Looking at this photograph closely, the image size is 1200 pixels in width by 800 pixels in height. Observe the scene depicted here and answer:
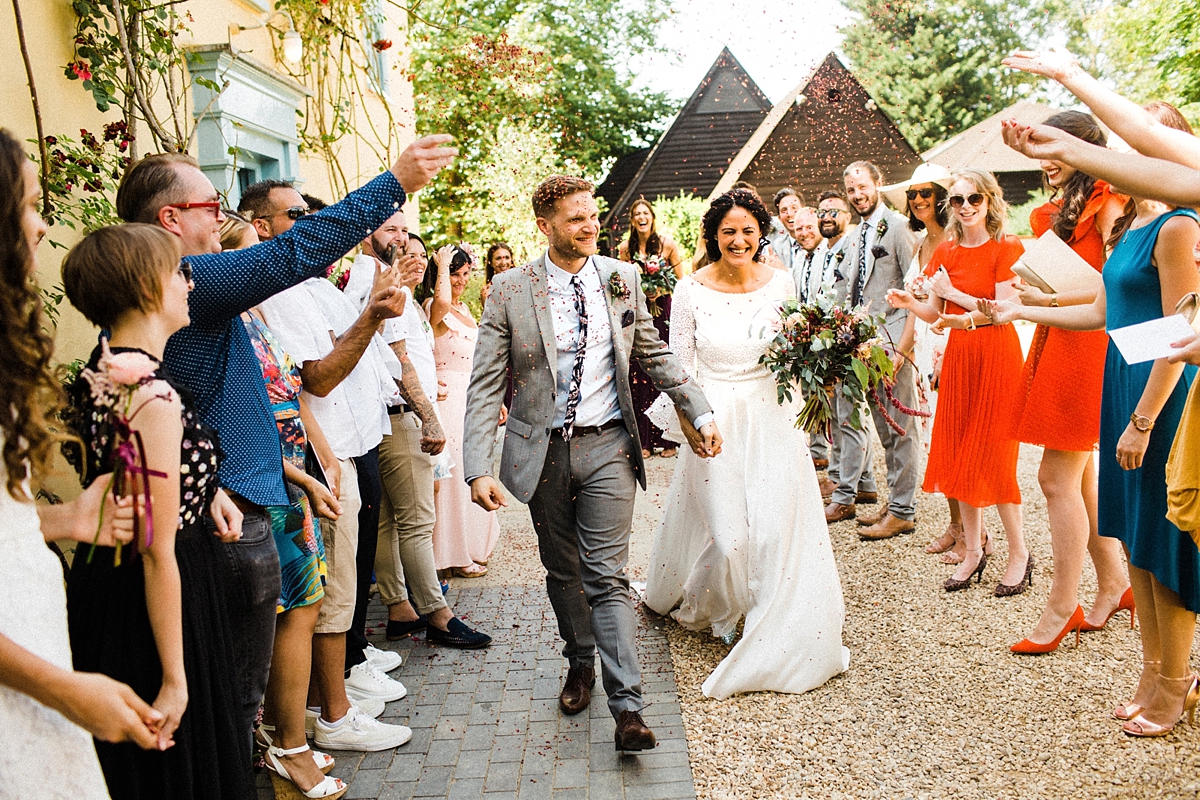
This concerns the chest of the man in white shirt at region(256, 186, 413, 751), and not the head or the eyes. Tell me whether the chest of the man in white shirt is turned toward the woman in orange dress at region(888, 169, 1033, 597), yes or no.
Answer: yes

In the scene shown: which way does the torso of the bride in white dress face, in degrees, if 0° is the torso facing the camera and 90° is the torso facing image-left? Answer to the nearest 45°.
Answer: approximately 0°

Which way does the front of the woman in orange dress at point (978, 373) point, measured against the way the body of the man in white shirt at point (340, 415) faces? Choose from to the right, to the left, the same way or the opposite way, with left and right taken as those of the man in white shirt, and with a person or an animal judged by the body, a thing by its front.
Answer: the opposite way

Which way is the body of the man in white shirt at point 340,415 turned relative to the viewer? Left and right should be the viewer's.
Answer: facing to the right of the viewer

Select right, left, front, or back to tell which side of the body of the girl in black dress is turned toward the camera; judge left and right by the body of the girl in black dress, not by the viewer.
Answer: right

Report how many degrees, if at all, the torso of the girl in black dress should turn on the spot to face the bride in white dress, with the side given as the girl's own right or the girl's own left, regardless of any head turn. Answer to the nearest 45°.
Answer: approximately 45° to the girl's own left

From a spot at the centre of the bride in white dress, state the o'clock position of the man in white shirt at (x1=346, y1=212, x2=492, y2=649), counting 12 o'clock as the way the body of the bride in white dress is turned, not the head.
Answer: The man in white shirt is roughly at 3 o'clock from the bride in white dress.
